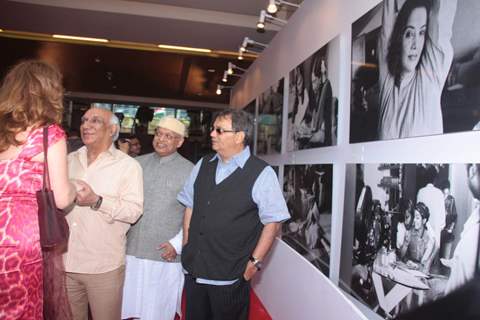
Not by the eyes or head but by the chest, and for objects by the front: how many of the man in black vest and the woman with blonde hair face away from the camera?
1

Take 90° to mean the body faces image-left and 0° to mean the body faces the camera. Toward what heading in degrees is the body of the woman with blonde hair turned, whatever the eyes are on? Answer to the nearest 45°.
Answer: approximately 180°

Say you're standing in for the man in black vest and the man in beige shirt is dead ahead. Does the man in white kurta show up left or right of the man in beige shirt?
right

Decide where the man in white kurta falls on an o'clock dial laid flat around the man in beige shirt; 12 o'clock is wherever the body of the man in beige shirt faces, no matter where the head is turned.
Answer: The man in white kurta is roughly at 6 o'clock from the man in beige shirt.

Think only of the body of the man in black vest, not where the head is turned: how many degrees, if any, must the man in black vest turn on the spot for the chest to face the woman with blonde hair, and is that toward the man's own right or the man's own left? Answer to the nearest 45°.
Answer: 0° — they already face them

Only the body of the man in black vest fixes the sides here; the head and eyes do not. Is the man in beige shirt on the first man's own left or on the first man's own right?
on the first man's own right

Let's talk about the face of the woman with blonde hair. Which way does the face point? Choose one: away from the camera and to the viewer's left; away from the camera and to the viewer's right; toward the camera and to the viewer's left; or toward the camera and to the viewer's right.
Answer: away from the camera and to the viewer's right

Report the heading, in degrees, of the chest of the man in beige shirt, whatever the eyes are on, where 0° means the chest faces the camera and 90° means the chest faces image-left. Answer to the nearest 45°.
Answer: approximately 45°

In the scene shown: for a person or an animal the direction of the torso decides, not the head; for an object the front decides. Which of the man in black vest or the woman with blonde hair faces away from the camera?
the woman with blonde hair

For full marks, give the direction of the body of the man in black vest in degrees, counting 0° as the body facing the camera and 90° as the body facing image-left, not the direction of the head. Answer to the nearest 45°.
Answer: approximately 45°
